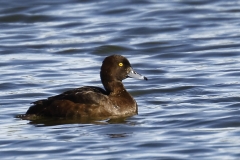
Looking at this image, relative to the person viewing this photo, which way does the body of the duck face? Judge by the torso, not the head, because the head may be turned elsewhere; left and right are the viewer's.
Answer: facing to the right of the viewer
